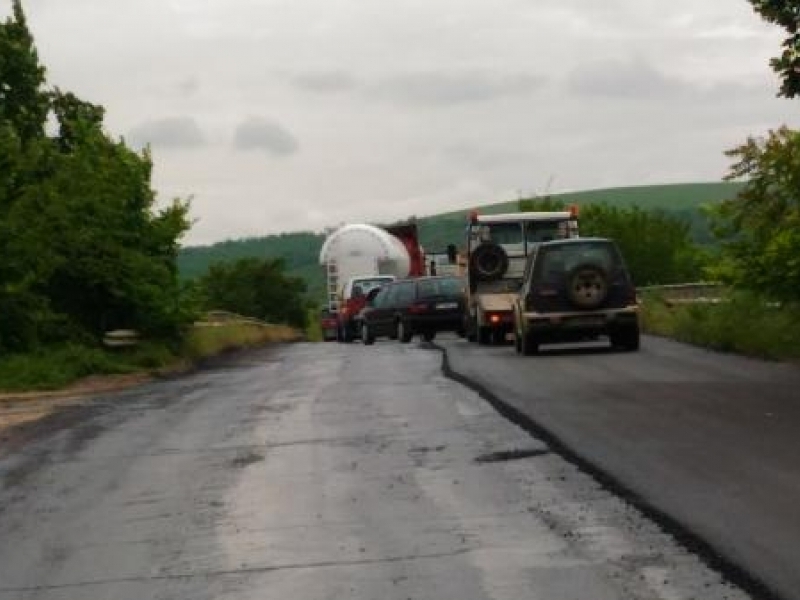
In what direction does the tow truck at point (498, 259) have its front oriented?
away from the camera

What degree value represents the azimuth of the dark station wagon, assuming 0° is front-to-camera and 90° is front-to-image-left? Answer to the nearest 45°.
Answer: approximately 135°

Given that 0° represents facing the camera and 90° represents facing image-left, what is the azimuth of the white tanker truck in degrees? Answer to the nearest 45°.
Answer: approximately 225°

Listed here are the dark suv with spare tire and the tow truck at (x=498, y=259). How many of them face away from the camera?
2

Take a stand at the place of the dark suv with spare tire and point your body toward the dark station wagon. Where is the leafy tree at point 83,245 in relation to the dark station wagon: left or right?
left

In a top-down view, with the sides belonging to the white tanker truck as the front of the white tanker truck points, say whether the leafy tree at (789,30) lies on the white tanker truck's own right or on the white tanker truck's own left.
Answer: on the white tanker truck's own right

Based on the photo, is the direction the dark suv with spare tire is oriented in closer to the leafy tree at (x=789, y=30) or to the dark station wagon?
the dark station wagon

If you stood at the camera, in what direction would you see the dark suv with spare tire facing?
facing away from the viewer

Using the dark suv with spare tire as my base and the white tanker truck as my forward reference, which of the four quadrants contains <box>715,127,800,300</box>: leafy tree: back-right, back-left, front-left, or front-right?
front-right
